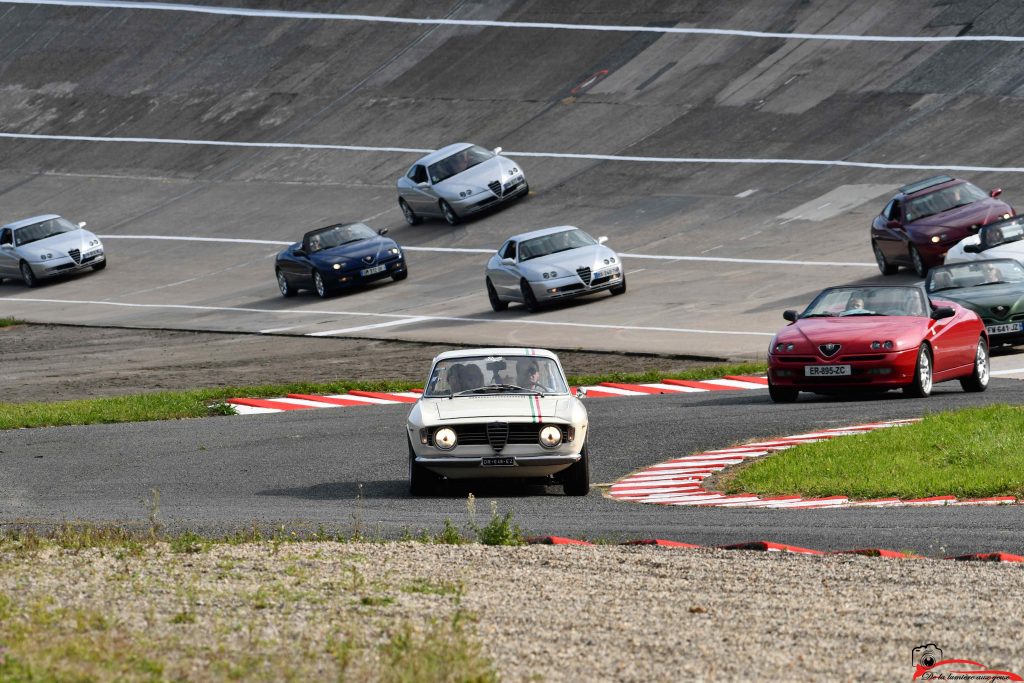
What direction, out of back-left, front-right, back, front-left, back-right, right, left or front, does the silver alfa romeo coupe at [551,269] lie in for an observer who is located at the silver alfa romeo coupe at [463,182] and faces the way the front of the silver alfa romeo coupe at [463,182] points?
front-right

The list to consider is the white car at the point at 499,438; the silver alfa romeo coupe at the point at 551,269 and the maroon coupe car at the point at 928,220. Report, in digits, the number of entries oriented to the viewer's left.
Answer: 0

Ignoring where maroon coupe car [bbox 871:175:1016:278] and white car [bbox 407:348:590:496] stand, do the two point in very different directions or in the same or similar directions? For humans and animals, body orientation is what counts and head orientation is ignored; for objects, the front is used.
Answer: same or similar directions

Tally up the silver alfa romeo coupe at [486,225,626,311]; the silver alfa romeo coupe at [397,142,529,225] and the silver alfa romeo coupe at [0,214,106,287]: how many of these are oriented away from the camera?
0

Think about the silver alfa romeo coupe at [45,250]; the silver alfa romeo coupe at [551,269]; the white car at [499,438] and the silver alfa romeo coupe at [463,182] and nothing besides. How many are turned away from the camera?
0

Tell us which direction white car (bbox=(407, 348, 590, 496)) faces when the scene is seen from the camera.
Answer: facing the viewer

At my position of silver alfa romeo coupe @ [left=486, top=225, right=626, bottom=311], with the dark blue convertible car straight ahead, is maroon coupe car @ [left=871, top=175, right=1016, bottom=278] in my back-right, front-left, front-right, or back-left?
back-right

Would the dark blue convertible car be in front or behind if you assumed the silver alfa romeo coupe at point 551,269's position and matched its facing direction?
behind

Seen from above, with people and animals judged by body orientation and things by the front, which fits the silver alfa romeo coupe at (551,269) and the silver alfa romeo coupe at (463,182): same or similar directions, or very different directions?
same or similar directions

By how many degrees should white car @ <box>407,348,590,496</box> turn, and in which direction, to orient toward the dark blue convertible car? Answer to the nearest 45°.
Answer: approximately 180°

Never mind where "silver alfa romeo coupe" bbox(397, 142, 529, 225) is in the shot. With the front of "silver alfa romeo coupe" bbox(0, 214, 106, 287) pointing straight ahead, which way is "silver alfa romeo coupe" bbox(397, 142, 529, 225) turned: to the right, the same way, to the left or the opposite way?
the same way

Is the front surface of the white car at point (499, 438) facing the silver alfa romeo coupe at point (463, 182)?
no

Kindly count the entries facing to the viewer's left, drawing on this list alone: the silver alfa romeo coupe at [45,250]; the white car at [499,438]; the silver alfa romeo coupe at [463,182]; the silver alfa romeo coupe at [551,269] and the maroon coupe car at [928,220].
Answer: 0

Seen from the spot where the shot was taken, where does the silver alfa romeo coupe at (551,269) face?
facing the viewer and to the right of the viewer

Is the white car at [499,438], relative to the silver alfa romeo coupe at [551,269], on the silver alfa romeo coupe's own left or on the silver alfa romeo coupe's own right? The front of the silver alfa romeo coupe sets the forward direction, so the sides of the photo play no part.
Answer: on the silver alfa romeo coupe's own right

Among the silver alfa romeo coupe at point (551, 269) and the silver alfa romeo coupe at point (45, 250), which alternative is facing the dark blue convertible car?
the silver alfa romeo coupe at point (45, 250)
